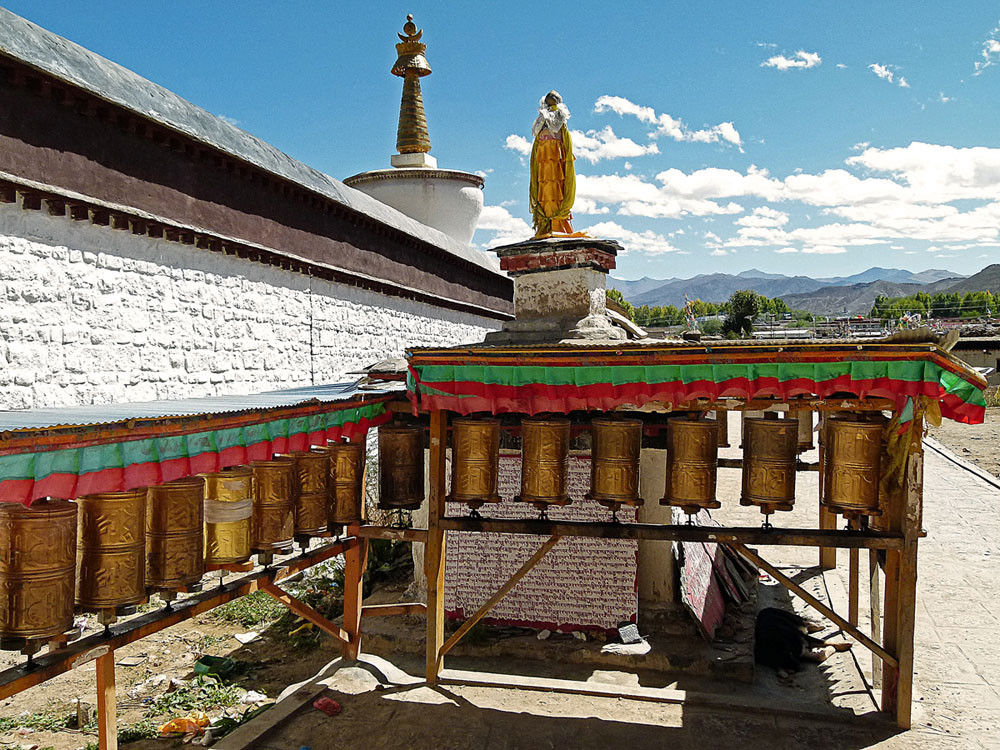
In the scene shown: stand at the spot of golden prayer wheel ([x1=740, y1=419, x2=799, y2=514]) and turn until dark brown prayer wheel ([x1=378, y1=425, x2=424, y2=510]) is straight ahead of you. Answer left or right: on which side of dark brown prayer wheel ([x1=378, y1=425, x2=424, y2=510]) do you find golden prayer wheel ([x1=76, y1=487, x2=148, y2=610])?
left

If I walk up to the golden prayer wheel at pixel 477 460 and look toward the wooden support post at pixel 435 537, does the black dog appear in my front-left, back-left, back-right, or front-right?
back-right

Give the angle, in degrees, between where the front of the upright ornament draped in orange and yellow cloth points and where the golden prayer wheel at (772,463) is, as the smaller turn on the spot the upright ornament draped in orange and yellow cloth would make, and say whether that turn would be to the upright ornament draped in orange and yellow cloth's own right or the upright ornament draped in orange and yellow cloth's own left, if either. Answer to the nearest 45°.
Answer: approximately 45° to the upright ornament draped in orange and yellow cloth's own left
